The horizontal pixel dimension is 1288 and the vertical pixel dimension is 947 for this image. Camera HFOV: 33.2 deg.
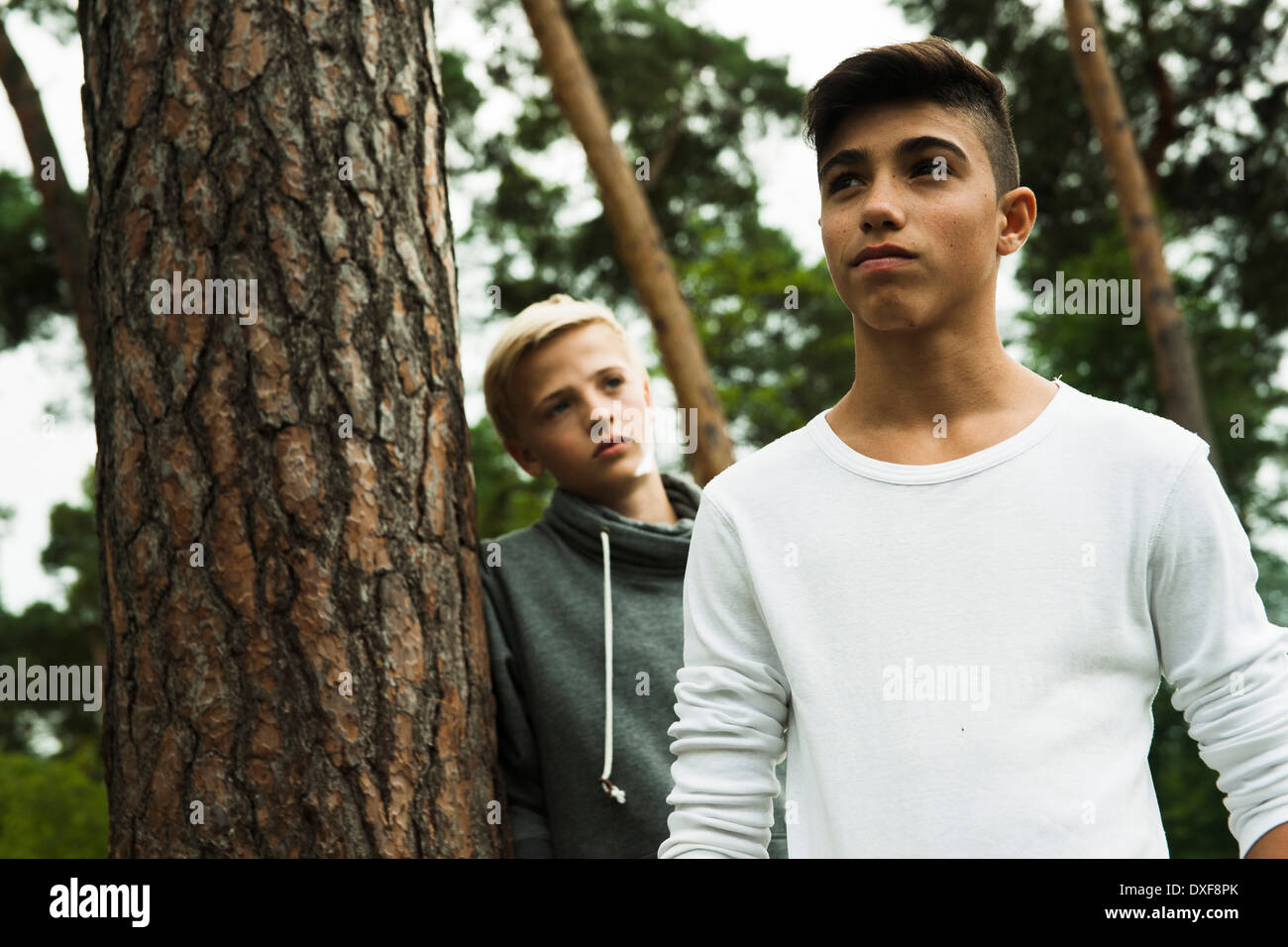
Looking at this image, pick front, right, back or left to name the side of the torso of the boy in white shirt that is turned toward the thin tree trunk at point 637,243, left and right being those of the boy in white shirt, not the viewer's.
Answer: back

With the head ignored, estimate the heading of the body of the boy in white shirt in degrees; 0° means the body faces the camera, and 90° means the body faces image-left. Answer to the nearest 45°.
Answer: approximately 0°

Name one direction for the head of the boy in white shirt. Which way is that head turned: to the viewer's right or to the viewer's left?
to the viewer's left

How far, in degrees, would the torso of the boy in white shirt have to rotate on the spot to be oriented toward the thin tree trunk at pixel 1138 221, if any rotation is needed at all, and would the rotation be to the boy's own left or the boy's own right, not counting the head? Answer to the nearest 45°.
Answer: approximately 180°

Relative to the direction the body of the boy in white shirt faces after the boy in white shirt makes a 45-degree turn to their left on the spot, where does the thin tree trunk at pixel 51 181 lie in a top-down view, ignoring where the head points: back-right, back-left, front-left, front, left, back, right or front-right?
back

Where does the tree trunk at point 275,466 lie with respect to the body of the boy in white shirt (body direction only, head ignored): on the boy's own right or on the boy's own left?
on the boy's own right
